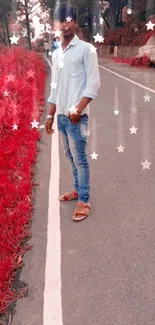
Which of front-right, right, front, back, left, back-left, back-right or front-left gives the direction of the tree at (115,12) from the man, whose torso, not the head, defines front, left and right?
back-right

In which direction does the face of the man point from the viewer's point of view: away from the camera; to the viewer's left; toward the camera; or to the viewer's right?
toward the camera

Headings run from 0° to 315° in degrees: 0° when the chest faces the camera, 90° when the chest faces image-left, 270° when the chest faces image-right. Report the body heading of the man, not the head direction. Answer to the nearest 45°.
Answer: approximately 45°
